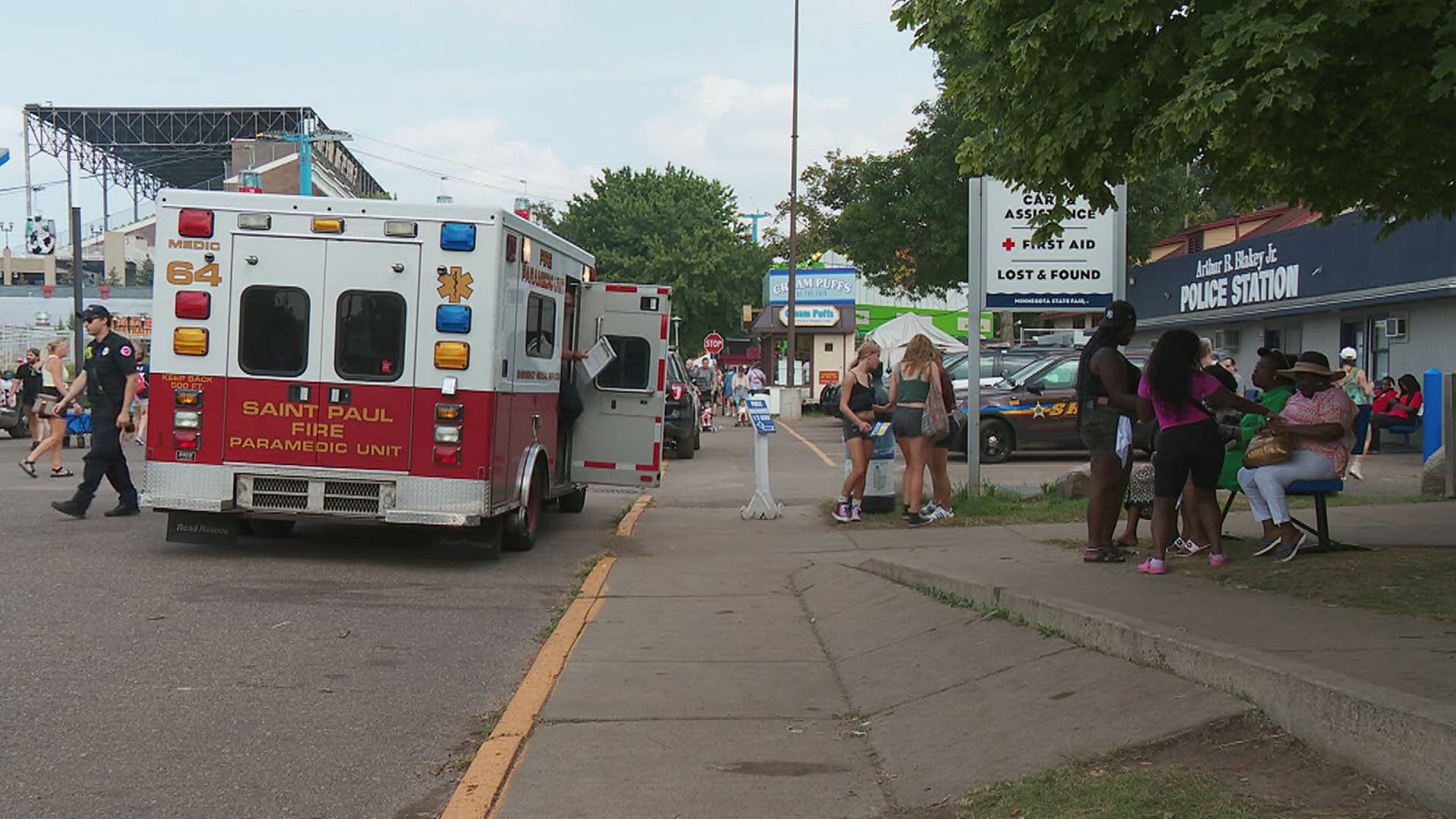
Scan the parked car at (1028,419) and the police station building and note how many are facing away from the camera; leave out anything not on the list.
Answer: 0

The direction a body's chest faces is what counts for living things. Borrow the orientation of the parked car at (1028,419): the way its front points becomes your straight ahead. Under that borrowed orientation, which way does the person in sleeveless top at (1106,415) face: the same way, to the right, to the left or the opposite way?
the opposite way

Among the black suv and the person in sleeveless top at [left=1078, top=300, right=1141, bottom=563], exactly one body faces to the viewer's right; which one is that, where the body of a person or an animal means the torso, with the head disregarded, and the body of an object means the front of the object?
the person in sleeveless top

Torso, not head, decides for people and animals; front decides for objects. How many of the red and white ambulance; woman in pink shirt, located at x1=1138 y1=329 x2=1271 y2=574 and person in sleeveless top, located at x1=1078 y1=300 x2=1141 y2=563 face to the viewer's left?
0

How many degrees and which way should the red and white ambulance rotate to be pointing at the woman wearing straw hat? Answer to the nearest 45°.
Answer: approximately 135° to its right

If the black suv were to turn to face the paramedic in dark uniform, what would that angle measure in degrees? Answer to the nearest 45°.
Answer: approximately 135° to its left

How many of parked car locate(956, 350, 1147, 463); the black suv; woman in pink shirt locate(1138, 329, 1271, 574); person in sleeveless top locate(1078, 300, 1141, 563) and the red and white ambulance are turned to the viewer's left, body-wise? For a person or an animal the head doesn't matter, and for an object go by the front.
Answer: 1

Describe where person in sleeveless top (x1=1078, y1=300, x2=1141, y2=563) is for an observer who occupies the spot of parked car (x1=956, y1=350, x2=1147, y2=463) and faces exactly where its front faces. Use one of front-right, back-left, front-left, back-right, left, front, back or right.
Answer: left

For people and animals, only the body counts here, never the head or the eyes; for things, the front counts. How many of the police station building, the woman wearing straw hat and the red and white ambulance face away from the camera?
1

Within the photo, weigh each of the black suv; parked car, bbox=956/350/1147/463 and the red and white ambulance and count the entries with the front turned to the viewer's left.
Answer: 1

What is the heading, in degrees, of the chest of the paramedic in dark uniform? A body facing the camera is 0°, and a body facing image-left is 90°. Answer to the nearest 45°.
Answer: approximately 45°

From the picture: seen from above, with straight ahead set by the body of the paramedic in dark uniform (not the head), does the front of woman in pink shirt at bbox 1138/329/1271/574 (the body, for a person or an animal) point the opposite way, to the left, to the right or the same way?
the opposite way

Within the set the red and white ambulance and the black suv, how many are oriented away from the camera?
2

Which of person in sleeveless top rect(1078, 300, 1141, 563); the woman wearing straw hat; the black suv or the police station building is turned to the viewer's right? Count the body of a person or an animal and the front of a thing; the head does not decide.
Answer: the person in sleeveless top

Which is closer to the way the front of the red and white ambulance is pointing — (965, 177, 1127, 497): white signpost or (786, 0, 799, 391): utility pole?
the utility pole

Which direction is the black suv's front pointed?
away from the camera

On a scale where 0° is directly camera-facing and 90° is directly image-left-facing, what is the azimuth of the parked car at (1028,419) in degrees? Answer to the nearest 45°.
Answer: approximately 90°
